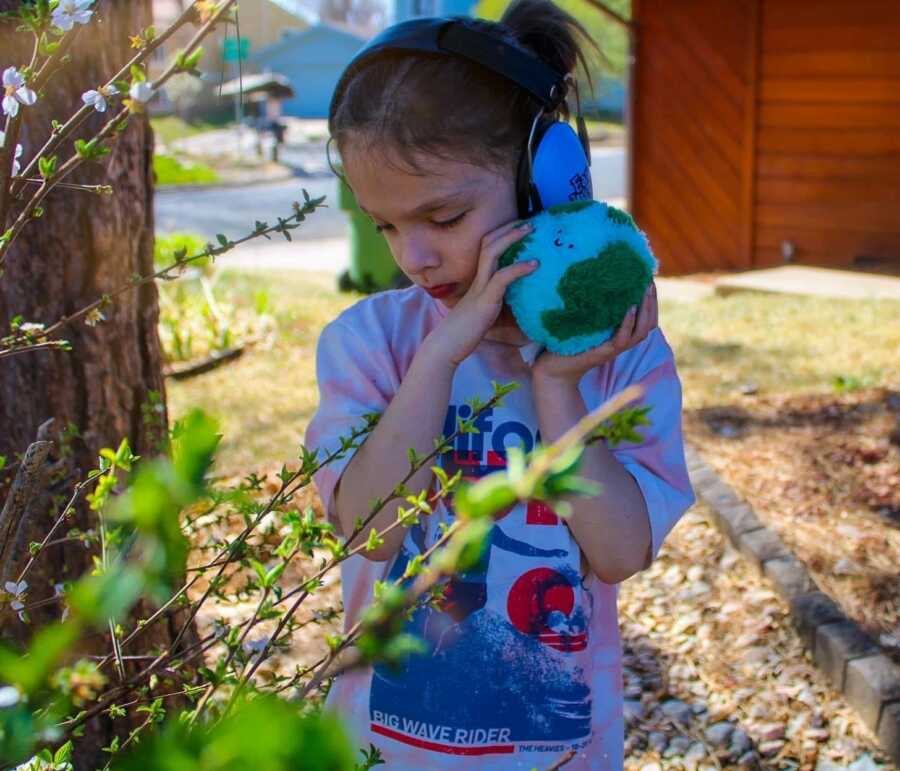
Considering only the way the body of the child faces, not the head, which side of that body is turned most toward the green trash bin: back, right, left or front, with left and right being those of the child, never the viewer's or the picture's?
back

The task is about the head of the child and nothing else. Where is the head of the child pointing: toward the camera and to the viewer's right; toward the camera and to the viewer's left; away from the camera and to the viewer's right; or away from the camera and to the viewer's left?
toward the camera and to the viewer's left

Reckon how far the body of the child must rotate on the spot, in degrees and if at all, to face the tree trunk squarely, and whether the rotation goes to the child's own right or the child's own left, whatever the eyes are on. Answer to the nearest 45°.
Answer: approximately 135° to the child's own right

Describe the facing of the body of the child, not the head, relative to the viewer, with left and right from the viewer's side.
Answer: facing the viewer

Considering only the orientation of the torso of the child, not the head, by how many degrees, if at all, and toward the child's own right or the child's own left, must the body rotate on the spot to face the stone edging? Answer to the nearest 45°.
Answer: approximately 135° to the child's own left
